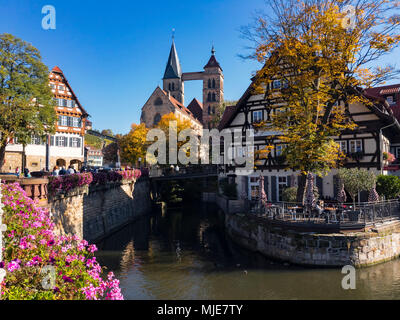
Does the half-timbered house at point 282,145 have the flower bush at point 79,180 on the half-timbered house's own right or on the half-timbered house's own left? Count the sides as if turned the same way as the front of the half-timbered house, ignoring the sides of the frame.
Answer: on the half-timbered house's own right

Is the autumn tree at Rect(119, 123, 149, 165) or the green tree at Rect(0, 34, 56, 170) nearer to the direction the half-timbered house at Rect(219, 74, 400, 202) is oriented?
the green tree

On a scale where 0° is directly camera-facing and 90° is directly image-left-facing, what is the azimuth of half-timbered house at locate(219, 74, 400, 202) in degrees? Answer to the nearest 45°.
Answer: approximately 0°

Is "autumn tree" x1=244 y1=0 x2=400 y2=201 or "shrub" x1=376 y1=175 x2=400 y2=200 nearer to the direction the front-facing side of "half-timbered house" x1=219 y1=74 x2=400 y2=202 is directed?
the autumn tree

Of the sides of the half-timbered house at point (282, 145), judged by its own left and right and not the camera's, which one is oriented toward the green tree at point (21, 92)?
right

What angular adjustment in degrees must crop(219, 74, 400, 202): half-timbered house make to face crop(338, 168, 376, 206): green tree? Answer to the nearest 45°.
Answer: approximately 45° to its left

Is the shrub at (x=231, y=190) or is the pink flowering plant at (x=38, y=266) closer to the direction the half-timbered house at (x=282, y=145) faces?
the pink flowering plant

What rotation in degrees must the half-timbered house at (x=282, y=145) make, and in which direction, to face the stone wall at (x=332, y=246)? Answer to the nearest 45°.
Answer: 0° — it already faces it
